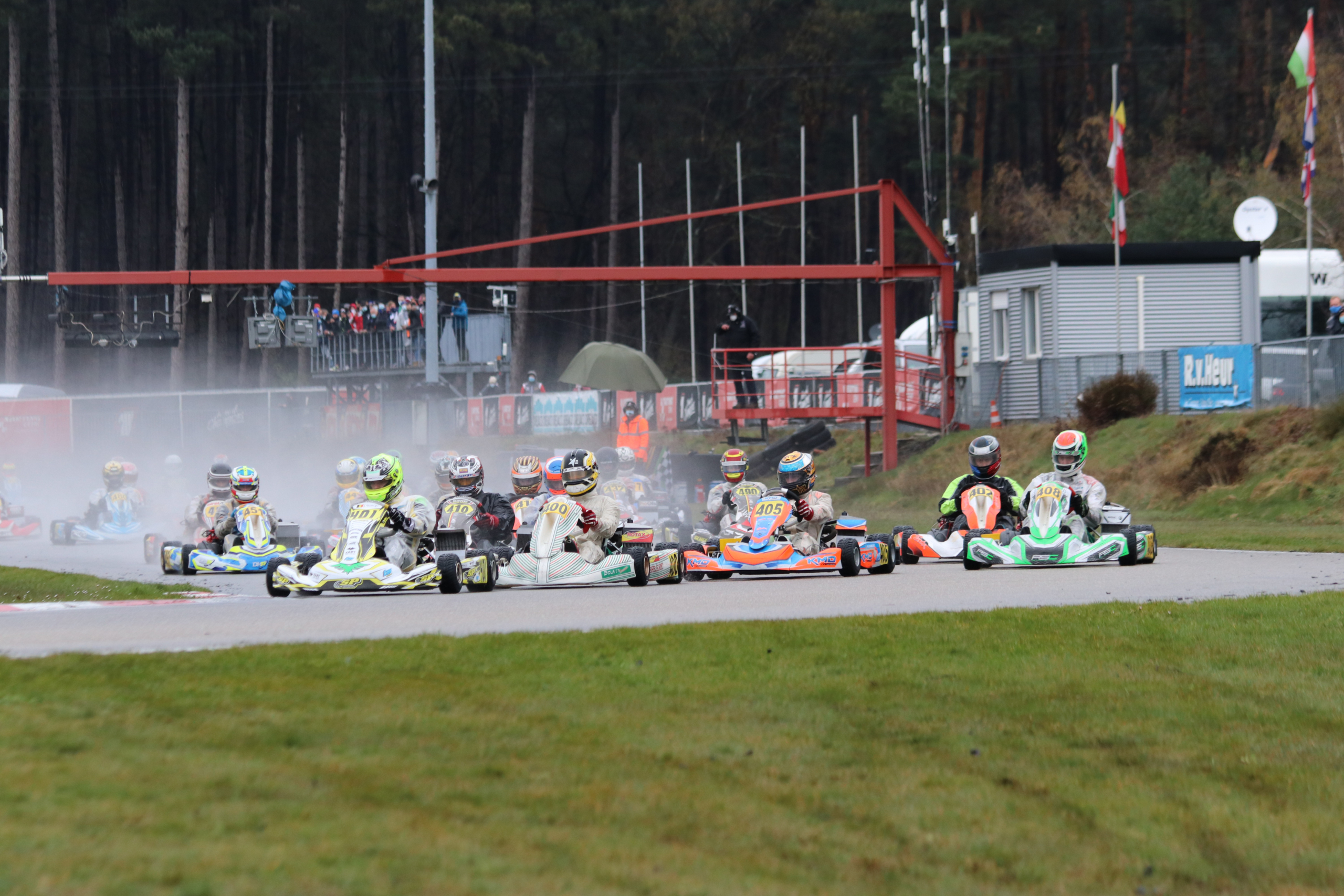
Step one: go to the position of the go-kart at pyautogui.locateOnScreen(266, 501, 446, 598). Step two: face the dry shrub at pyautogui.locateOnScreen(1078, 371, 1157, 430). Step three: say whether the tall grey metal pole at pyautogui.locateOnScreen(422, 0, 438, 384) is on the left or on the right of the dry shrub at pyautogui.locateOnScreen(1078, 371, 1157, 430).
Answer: left

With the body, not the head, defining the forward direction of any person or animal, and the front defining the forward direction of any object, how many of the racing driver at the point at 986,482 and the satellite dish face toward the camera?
2

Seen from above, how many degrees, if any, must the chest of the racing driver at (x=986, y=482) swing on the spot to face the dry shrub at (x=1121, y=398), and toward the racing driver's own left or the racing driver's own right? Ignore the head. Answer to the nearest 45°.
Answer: approximately 180°

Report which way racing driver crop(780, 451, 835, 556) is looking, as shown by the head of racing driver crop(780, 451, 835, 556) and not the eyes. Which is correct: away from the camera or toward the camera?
toward the camera

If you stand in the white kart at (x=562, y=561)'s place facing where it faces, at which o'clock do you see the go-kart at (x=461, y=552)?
The go-kart is roughly at 2 o'clock from the white kart.

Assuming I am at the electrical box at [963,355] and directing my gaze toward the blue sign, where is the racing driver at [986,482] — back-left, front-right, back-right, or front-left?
front-right

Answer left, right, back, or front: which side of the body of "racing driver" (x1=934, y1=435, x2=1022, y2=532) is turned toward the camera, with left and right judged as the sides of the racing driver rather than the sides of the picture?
front

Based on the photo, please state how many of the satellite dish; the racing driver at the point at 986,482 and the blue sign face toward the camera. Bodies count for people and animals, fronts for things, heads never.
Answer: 3

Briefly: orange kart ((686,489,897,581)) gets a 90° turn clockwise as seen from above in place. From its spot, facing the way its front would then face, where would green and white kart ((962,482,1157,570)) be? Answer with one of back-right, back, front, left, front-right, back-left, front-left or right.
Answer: back-right

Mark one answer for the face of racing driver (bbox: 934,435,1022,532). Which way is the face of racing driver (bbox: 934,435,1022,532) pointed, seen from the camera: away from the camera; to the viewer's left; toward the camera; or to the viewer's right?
toward the camera

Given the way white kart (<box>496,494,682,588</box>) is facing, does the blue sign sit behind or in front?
behind

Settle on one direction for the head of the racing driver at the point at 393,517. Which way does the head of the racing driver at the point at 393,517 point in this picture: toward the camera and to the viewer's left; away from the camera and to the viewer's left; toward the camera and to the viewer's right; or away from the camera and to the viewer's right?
toward the camera and to the viewer's left

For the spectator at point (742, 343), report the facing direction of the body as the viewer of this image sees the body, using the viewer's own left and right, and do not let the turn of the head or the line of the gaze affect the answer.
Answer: facing the viewer and to the left of the viewer

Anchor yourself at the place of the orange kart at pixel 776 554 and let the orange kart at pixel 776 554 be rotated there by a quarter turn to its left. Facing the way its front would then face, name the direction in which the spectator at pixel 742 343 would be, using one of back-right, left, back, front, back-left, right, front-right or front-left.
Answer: back-left
